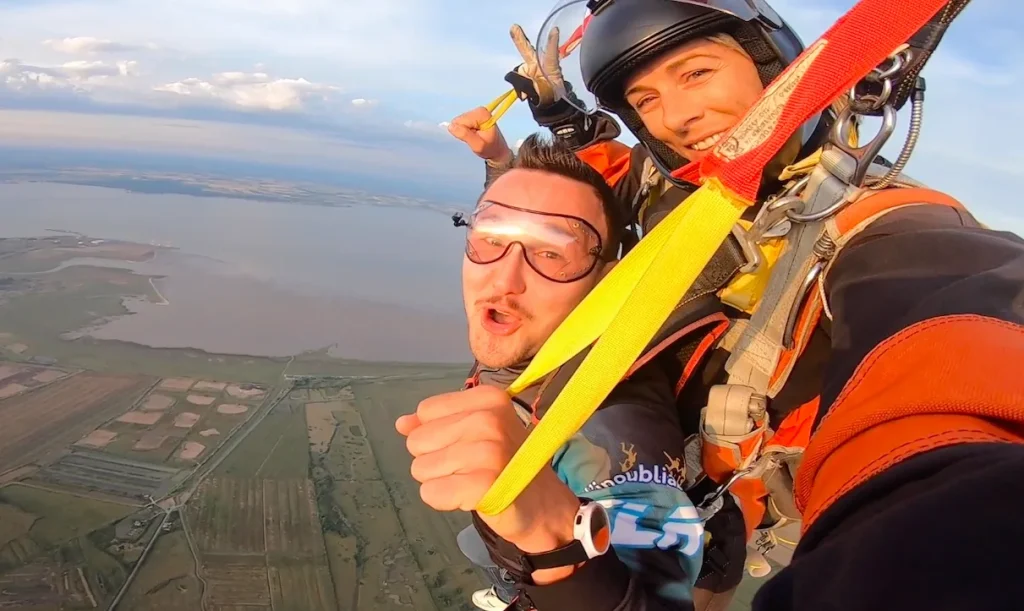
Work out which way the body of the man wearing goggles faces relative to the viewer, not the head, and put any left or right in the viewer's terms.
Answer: facing the viewer and to the left of the viewer

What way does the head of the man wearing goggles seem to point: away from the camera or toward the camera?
toward the camera
